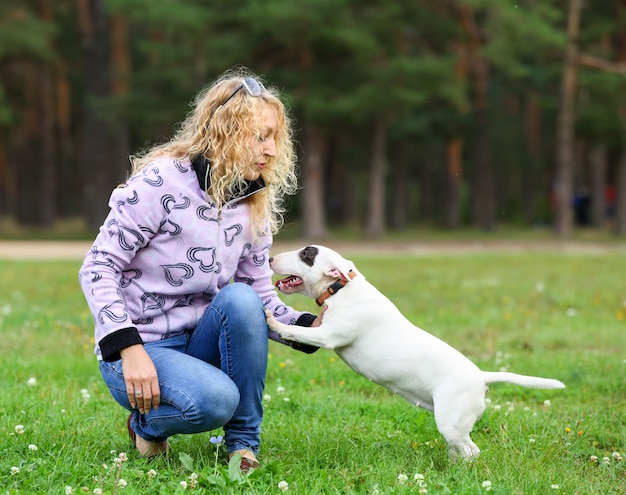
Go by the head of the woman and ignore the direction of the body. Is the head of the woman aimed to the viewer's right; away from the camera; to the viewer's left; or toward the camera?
to the viewer's right

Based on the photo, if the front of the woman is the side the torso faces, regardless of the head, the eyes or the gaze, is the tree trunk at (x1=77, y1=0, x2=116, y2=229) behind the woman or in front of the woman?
behind

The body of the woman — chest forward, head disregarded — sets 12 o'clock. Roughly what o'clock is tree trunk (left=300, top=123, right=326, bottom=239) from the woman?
The tree trunk is roughly at 8 o'clock from the woman.

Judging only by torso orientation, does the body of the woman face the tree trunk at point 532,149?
no

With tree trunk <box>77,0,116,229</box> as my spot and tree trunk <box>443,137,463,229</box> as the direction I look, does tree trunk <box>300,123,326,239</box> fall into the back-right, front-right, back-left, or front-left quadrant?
front-right

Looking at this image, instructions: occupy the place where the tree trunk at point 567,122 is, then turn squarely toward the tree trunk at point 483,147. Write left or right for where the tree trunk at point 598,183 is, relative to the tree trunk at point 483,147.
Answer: right

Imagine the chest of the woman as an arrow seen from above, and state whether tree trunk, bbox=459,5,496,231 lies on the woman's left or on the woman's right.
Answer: on the woman's left

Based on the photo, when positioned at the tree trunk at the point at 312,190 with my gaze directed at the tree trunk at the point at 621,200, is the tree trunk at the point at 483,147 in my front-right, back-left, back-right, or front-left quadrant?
front-left

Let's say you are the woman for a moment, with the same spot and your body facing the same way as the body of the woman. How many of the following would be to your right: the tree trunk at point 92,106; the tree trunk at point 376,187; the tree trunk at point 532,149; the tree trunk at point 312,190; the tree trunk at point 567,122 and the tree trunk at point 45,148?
0

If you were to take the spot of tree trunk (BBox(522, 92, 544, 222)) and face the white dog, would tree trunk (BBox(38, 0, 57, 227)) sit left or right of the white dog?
right

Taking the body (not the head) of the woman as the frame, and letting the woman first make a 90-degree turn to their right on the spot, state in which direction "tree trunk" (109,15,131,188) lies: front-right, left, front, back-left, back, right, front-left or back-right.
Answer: back-right

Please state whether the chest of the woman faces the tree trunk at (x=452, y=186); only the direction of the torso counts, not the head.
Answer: no

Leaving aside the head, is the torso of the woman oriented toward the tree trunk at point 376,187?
no

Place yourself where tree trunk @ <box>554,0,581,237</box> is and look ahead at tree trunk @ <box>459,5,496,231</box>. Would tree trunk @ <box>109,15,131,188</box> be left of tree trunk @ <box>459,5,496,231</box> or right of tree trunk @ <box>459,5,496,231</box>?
left

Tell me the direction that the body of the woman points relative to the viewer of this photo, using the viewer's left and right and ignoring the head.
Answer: facing the viewer and to the right of the viewer
